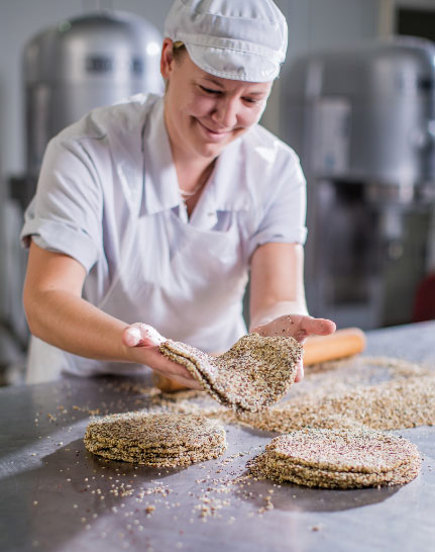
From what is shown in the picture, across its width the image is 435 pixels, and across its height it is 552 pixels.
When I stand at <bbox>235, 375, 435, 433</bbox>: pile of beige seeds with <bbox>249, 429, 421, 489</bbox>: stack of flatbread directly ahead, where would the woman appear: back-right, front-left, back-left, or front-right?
back-right

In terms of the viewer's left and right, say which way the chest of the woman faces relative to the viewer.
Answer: facing the viewer and to the right of the viewer

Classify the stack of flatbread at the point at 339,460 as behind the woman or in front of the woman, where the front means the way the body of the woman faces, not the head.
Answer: in front

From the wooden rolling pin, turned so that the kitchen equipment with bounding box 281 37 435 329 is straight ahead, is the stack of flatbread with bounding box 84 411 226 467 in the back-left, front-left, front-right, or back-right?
back-left
